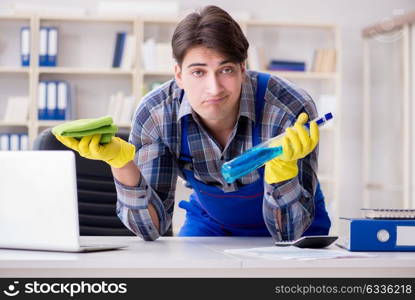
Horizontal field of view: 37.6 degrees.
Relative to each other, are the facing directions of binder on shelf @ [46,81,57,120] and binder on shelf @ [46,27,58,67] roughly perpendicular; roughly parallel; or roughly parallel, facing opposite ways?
roughly parallel

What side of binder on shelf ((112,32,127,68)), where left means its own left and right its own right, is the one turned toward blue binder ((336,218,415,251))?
front

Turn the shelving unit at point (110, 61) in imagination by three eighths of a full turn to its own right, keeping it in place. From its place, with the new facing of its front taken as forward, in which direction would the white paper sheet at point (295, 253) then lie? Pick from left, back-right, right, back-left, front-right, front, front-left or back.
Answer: back-left

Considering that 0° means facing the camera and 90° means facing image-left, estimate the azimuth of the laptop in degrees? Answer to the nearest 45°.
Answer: approximately 225°

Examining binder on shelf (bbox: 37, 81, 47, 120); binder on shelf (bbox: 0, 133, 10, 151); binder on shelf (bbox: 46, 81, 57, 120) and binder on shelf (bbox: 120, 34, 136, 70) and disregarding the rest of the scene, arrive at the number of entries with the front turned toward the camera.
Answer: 4

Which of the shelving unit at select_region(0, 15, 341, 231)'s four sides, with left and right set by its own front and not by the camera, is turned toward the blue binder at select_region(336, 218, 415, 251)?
front

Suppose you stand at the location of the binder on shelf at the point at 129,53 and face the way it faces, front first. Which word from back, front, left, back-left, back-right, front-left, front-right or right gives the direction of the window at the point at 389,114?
left

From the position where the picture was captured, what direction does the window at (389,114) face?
facing the viewer and to the left of the viewer

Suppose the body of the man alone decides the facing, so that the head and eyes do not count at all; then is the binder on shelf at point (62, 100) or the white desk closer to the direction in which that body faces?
the white desk

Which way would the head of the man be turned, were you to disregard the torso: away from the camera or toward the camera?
toward the camera

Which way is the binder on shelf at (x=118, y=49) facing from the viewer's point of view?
toward the camera

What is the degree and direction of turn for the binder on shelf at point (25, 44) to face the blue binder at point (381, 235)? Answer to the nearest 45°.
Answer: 0° — it already faces it

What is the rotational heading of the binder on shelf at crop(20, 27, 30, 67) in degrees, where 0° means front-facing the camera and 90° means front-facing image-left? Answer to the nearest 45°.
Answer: approximately 0°

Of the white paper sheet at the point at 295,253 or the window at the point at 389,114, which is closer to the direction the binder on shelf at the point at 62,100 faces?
the white paper sheet

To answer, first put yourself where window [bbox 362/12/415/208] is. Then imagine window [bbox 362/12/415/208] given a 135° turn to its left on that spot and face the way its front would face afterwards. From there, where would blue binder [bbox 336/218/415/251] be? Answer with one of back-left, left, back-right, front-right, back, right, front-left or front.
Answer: right

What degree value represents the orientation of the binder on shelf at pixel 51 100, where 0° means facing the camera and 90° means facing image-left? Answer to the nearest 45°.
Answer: approximately 0°

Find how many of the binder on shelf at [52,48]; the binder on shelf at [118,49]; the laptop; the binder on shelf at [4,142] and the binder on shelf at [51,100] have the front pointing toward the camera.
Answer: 4

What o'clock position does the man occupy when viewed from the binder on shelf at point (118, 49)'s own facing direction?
The man is roughly at 12 o'clock from the binder on shelf.

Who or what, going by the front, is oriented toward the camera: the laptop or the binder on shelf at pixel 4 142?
the binder on shelf

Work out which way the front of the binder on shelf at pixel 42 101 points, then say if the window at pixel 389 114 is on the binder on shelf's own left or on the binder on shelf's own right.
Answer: on the binder on shelf's own left
